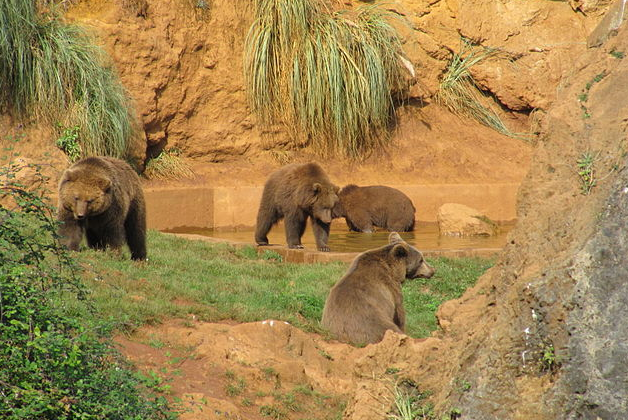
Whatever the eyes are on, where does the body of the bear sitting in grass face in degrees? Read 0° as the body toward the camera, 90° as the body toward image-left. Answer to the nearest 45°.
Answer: approximately 225°

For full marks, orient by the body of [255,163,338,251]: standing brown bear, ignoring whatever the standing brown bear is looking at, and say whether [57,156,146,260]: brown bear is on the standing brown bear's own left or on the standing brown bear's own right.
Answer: on the standing brown bear's own right

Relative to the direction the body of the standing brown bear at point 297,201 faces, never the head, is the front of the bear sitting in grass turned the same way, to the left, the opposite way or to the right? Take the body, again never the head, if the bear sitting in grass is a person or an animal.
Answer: to the left

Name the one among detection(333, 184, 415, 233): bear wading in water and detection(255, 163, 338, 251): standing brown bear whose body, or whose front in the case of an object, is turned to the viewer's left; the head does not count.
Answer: the bear wading in water

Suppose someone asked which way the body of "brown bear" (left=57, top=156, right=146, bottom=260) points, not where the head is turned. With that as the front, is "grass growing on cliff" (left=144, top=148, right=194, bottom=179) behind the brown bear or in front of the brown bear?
behind

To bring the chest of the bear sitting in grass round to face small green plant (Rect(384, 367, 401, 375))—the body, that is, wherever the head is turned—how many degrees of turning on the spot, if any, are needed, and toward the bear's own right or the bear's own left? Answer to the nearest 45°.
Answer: approximately 135° to the bear's own right

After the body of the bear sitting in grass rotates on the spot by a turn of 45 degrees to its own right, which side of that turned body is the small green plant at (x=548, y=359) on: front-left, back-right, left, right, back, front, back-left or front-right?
right

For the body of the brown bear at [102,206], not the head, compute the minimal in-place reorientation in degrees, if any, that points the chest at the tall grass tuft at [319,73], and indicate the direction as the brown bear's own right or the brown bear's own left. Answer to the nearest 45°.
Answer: approximately 180°

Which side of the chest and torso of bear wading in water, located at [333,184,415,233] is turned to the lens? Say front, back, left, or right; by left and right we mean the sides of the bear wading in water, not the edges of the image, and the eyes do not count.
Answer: left

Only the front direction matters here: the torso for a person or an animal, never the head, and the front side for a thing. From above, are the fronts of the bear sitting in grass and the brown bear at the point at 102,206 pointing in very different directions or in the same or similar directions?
very different directions
